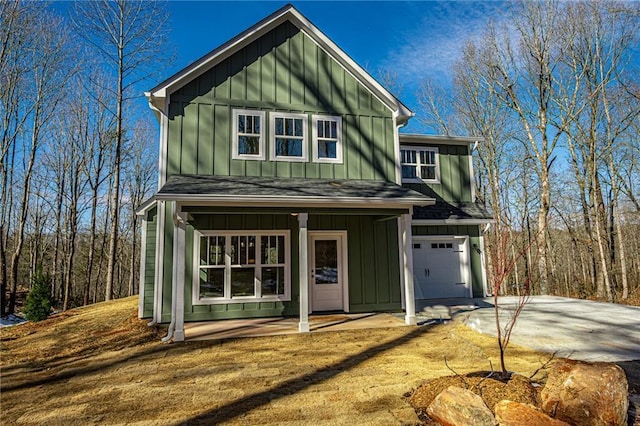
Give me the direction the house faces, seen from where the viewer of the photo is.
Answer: facing the viewer

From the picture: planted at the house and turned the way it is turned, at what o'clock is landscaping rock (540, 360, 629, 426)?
The landscaping rock is roughly at 11 o'clock from the house.

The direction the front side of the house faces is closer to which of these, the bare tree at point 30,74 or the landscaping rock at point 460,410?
the landscaping rock

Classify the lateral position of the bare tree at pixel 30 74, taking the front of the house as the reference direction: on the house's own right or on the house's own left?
on the house's own right

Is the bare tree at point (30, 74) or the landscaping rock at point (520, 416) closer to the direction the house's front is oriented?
the landscaping rock

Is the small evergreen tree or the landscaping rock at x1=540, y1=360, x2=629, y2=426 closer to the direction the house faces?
the landscaping rock

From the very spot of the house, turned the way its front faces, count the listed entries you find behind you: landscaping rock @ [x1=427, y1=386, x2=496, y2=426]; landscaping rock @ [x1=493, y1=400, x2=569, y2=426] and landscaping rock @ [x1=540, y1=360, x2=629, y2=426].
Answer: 0

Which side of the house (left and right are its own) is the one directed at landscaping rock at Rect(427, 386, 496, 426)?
front

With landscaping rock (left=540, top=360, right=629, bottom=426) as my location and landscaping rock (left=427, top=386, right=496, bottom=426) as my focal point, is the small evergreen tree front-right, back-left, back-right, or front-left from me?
front-right

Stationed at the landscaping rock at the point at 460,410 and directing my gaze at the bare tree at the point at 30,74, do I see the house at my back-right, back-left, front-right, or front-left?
front-right

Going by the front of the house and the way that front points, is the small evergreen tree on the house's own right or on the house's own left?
on the house's own right
